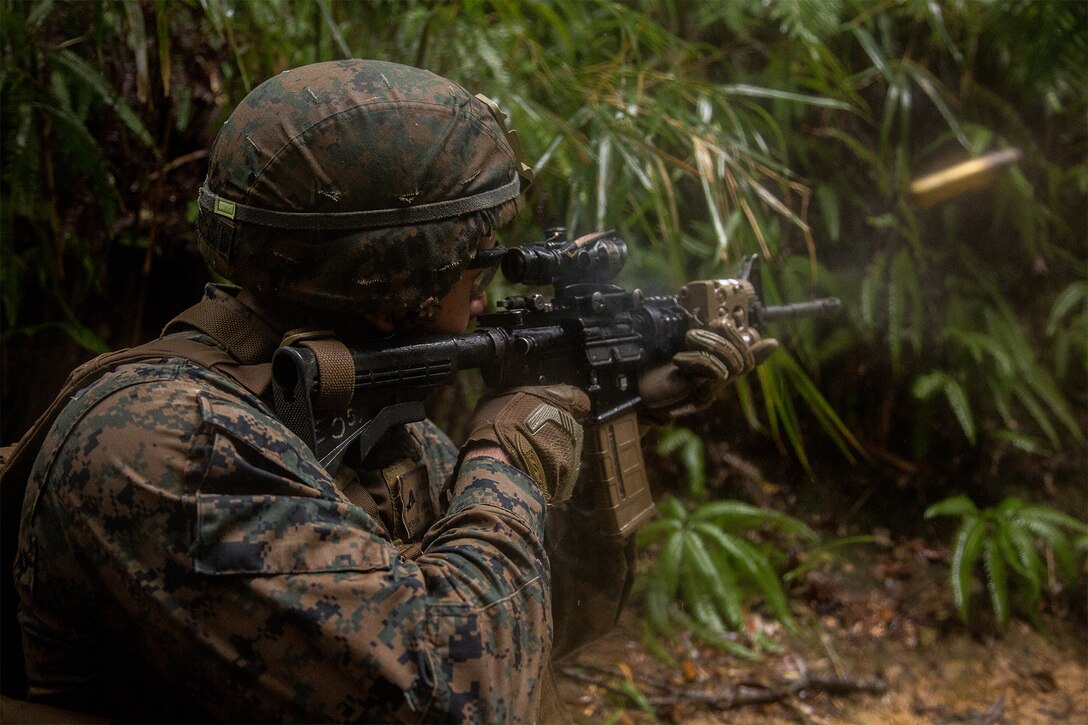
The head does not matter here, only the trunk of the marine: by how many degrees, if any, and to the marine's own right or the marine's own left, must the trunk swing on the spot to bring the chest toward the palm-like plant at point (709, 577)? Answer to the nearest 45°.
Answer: approximately 45° to the marine's own left

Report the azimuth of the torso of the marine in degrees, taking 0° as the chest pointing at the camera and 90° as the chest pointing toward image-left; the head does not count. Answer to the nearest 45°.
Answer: approximately 270°

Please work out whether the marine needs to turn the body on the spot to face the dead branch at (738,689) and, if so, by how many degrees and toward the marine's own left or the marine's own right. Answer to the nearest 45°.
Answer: approximately 45° to the marine's own left

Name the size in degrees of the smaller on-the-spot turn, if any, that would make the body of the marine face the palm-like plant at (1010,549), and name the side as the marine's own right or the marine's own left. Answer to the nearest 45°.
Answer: approximately 45° to the marine's own left

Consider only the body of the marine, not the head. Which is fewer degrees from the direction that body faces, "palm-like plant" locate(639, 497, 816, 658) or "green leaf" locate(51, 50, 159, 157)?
the palm-like plant

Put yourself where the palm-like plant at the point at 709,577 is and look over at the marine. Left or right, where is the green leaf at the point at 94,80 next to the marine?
right
